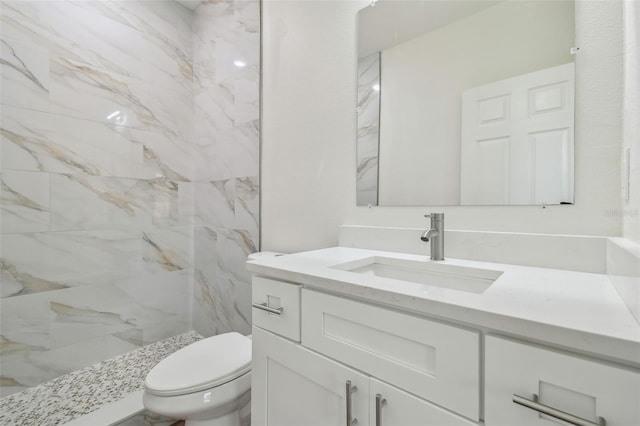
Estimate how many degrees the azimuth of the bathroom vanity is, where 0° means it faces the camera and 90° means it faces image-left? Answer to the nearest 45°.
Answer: approximately 45°

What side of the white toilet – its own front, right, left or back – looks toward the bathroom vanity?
left

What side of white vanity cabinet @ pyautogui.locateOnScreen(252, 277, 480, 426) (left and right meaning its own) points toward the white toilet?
right

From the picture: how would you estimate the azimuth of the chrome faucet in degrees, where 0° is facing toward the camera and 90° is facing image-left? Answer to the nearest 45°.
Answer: approximately 45°
